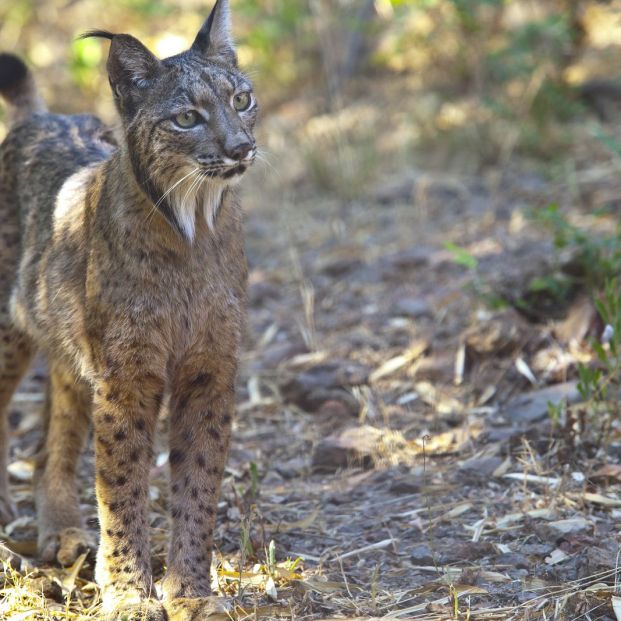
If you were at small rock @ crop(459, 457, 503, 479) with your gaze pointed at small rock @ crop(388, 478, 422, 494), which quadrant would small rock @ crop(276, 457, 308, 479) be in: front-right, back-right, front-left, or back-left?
front-right

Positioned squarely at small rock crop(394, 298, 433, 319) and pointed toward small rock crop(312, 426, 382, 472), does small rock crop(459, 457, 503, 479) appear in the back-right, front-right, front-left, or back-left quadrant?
front-left

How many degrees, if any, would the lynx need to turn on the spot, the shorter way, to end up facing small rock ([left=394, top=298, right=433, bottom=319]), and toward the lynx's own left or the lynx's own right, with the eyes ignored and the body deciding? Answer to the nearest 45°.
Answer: approximately 90° to the lynx's own left

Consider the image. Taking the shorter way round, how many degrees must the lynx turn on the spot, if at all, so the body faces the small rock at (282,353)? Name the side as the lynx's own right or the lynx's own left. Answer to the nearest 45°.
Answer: approximately 135° to the lynx's own left

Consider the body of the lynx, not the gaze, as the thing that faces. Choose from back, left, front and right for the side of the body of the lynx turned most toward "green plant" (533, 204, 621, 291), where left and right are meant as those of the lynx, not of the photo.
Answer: left

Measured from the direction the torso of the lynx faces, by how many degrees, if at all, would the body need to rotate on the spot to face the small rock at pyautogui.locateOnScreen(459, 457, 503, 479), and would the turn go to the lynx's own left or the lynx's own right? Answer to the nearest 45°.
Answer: approximately 45° to the lynx's own left

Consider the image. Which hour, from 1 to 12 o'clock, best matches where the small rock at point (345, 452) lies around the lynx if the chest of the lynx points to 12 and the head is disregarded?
The small rock is roughly at 9 o'clock from the lynx.

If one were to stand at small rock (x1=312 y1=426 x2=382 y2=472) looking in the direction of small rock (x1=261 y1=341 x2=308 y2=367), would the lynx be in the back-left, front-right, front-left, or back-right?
back-left

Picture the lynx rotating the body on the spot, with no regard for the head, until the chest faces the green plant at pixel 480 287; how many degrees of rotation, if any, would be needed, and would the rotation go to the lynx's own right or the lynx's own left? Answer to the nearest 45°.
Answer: approximately 90° to the lynx's own left

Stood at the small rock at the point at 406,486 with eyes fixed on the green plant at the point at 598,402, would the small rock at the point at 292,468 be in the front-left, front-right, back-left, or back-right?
back-left

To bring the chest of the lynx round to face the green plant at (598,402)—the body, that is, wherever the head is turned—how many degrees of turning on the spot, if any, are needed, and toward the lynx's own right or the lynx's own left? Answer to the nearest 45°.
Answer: approximately 45° to the lynx's own left
